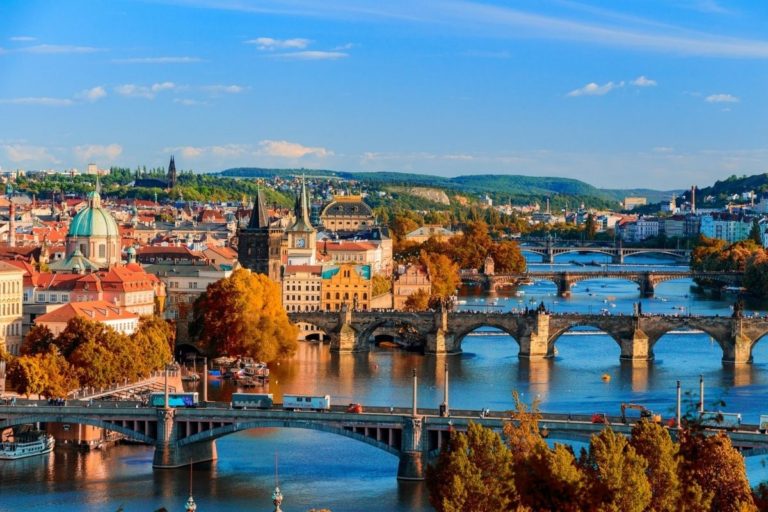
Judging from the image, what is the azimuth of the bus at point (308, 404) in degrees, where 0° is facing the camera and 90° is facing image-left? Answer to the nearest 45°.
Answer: approximately 270°
